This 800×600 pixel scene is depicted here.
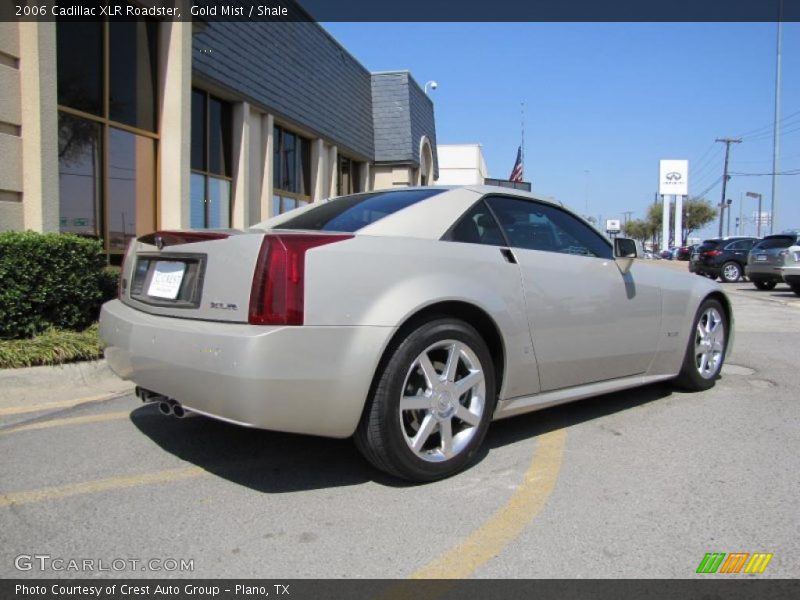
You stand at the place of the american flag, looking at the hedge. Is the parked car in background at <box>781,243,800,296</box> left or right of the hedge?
left

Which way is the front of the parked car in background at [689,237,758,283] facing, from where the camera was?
facing away from the viewer and to the right of the viewer

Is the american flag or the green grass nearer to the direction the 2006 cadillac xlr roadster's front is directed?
the american flag

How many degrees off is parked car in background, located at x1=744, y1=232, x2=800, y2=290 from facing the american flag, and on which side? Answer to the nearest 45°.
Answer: approximately 90° to its left

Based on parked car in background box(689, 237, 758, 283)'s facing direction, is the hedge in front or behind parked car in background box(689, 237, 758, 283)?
behind

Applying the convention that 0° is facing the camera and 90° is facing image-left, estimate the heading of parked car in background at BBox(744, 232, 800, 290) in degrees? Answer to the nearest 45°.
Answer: approximately 225°

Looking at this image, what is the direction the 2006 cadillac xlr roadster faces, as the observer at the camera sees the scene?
facing away from the viewer and to the right of the viewer
